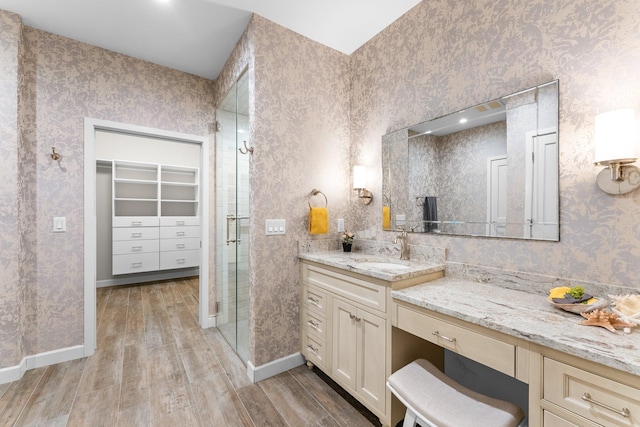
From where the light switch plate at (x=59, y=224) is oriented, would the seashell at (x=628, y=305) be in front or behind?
in front

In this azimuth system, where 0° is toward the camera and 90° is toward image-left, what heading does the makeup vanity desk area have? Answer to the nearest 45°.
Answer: approximately 45°

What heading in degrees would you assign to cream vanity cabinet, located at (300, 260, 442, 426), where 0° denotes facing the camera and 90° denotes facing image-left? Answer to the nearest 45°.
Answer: approximately 45°

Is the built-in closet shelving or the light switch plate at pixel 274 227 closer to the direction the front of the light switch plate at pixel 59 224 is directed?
the light switch plate

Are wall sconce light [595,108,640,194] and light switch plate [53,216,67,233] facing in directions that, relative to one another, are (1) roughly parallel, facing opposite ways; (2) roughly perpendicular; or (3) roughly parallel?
roughly perpendicular

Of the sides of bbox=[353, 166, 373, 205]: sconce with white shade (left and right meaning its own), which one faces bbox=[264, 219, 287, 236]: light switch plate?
front

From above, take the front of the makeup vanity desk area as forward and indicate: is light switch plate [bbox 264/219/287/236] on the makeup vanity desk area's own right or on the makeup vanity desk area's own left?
on the makeup vanity desk area's own right

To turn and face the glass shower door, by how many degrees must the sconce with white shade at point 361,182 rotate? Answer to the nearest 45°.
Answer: approximately 45° to its right

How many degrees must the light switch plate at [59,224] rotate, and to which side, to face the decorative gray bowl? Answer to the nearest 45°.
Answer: approximately 45° to its left
